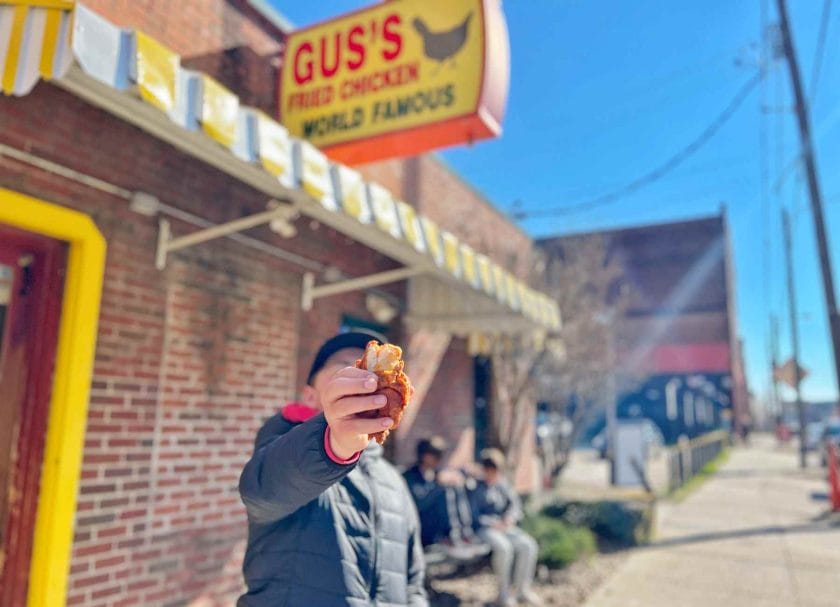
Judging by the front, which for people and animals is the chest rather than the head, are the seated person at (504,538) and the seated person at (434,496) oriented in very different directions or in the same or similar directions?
same or similar directions

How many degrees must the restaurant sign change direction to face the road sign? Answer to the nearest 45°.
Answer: approximately 180°

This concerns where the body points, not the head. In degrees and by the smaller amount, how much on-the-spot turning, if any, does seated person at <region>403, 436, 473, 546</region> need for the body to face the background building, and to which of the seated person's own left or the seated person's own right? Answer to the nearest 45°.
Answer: approximately 90° to the seated person's own left

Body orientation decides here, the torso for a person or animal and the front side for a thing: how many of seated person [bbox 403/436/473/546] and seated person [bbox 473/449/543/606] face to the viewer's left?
0

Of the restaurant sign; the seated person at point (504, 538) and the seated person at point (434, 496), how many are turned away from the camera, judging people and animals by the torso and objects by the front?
0

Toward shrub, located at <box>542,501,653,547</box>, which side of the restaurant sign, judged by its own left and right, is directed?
back

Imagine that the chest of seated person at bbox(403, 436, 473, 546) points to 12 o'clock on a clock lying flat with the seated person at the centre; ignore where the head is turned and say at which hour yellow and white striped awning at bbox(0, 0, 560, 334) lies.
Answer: The yellow and white striped awning is roughly at 2 o'clock from the seated person.

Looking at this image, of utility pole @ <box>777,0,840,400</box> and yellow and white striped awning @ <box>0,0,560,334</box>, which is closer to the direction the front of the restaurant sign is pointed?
the yellow and white striped awning

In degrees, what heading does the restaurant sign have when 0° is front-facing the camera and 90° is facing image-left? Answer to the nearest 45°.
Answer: approximately 45°

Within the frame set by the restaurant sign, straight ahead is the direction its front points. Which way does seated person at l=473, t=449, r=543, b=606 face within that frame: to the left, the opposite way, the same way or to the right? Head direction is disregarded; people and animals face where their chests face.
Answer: to the left

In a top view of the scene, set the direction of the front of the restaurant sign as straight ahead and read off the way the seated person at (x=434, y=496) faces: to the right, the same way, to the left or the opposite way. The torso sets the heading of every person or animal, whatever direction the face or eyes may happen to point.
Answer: to the left

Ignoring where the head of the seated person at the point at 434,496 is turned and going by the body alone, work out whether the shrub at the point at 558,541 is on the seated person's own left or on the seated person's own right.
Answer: on the seated person's own left

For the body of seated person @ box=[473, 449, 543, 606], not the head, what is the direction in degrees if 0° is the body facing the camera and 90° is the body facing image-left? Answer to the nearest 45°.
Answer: approximately 315°

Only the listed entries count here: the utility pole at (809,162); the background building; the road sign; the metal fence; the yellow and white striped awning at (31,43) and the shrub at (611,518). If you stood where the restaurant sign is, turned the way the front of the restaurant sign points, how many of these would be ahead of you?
1

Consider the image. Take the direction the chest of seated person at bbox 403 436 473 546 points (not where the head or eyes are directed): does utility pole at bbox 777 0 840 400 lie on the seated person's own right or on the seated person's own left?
on the seated person's own left
